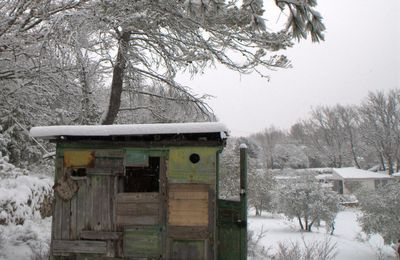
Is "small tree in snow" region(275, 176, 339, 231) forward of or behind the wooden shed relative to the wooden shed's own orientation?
behind

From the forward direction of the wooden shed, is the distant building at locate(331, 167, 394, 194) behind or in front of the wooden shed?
behind

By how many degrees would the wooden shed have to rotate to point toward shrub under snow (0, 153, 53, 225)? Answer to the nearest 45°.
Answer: approximately 135° to its right

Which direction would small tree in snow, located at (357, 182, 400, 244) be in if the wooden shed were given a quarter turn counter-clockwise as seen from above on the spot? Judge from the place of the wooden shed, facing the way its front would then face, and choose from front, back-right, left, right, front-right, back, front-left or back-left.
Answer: front-left

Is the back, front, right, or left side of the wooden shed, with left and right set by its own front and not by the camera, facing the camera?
front
